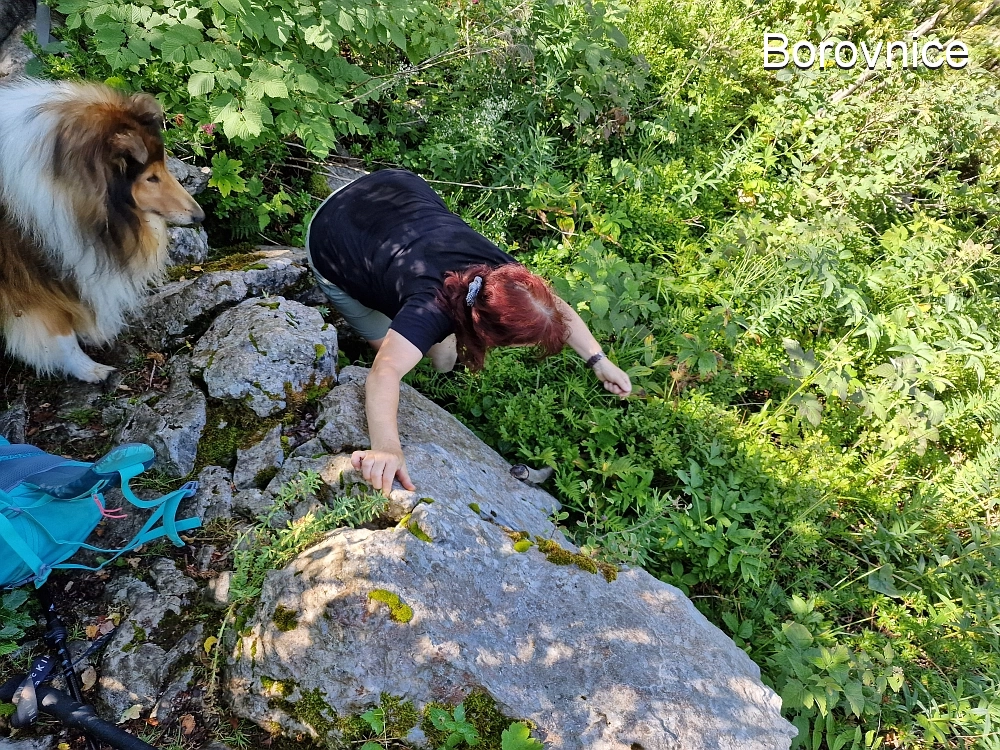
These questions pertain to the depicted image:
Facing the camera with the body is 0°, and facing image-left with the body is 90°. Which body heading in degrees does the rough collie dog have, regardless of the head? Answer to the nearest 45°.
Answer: approximately 270°

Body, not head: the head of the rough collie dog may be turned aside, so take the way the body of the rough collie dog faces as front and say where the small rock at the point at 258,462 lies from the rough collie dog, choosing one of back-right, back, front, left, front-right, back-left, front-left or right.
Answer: front-right

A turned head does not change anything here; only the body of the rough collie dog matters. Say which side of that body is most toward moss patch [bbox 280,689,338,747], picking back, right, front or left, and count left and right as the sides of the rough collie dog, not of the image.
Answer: right

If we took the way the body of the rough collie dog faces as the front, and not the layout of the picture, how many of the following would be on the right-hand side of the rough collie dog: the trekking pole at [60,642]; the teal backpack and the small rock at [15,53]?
2

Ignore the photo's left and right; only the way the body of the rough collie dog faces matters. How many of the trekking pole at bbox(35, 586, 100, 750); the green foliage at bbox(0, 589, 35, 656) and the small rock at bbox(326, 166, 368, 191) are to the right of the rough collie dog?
2

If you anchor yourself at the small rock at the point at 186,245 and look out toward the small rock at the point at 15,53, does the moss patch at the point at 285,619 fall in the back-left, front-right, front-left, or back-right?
back-left

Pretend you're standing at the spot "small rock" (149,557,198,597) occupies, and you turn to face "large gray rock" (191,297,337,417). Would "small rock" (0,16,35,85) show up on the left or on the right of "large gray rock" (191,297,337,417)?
left

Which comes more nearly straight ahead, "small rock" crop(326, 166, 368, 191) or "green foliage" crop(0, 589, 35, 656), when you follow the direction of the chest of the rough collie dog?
the small rock

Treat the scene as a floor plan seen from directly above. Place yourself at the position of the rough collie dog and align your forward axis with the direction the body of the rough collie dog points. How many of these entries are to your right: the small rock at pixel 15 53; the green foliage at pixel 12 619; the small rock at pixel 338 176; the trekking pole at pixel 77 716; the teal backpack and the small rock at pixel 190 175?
3

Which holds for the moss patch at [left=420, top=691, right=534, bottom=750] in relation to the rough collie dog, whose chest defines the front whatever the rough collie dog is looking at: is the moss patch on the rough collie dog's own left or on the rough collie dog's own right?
on the rough collie dog's own right

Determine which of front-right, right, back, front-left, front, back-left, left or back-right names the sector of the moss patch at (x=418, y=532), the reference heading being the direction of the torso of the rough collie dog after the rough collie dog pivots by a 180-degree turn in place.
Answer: back-left

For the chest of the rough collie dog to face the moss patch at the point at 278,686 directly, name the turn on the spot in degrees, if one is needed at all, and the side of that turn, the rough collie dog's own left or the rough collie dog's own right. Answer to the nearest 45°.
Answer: approximately 90° to the rough collie dog's own right

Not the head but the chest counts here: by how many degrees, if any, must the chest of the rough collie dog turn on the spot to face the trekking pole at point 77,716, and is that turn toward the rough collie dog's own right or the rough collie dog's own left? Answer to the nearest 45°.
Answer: approximately 90° to the rough collie dog's own right

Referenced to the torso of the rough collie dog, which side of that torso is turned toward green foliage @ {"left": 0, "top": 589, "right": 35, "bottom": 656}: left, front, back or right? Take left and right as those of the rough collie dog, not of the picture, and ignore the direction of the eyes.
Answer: right
